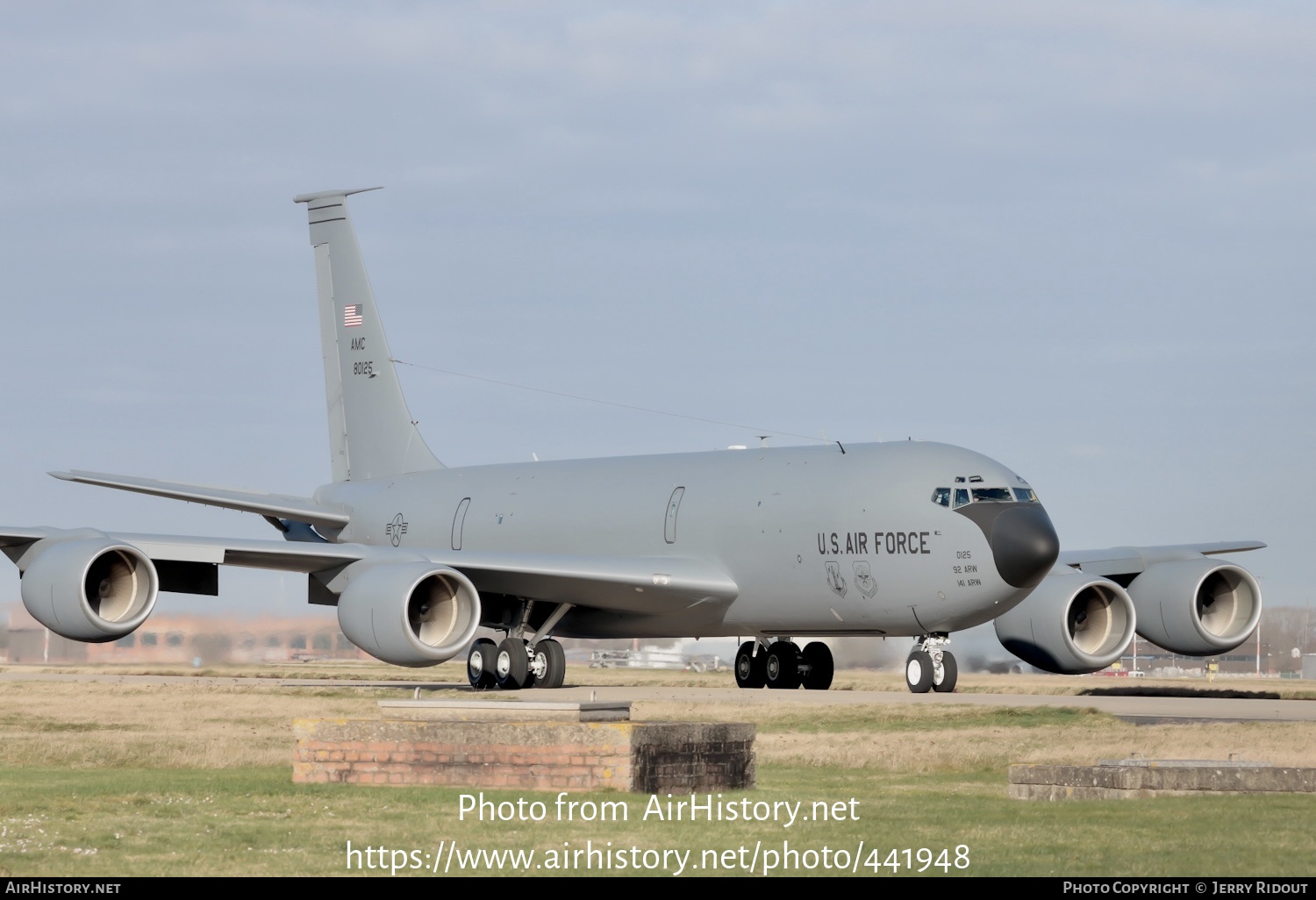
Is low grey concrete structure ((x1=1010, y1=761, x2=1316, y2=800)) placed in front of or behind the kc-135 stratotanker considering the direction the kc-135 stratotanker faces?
in front

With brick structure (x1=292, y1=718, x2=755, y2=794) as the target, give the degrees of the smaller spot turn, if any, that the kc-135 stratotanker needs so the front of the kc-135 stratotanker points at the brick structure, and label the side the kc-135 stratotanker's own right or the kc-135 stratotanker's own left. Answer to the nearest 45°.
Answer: approximately 45° to the kc-135 stratotanker's own right

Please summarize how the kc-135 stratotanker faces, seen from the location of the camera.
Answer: facing the viewer and to the right of the viewer
